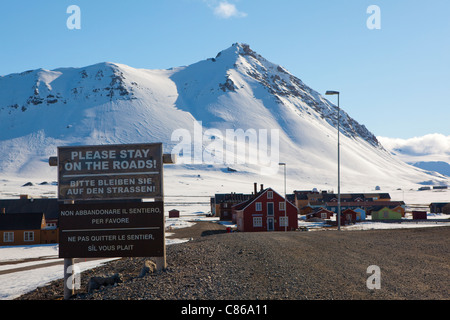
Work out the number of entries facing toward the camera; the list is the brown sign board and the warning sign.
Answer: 2

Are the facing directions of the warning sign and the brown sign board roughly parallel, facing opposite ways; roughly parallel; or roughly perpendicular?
roughly parallel

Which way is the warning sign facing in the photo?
toward the camera
